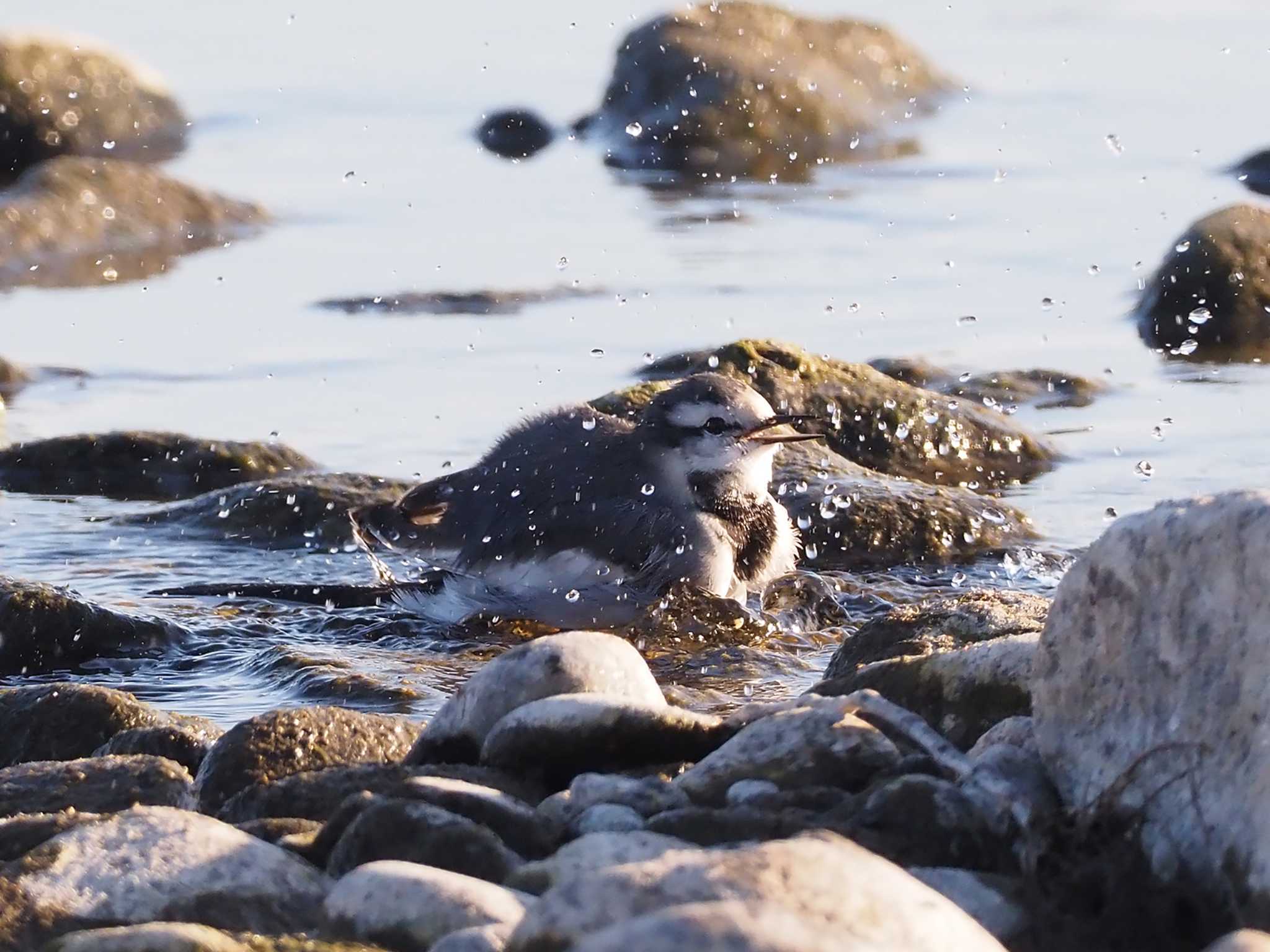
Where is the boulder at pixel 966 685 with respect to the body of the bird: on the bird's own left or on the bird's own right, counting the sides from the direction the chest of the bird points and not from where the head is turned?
on the bird's own right

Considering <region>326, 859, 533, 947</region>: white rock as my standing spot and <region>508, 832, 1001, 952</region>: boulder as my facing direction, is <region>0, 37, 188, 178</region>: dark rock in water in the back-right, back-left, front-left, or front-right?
back-left

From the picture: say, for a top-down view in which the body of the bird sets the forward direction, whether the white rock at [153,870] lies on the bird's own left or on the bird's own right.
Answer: on the bird's own right

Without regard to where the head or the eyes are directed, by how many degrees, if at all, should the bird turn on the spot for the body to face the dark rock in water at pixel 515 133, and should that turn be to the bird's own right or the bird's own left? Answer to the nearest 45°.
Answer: approximately 90° to the bird's own left

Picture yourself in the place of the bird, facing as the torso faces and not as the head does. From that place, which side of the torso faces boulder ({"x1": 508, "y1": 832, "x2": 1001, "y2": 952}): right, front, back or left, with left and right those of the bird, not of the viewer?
right

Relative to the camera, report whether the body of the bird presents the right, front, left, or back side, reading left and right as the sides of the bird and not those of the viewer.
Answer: right

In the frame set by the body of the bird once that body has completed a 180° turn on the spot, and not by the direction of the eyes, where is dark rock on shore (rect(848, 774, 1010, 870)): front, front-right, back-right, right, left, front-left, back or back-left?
left

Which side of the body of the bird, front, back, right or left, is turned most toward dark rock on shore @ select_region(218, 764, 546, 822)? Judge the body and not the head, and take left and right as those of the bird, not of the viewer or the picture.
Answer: right

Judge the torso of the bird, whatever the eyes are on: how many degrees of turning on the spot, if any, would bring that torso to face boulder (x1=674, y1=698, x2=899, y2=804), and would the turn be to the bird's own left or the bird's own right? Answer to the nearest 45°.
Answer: approximately 90° to the bird's own right

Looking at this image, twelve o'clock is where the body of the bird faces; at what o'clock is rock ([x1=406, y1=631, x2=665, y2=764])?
The rock is roughly at 3 o'clock from the bird.

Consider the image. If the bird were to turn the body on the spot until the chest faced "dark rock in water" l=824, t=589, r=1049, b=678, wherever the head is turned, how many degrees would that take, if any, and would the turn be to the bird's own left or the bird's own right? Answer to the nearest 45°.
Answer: approximately 45° to the bird's own right

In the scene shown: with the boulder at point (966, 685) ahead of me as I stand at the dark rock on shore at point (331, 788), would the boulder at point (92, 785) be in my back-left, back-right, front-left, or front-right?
back-left
